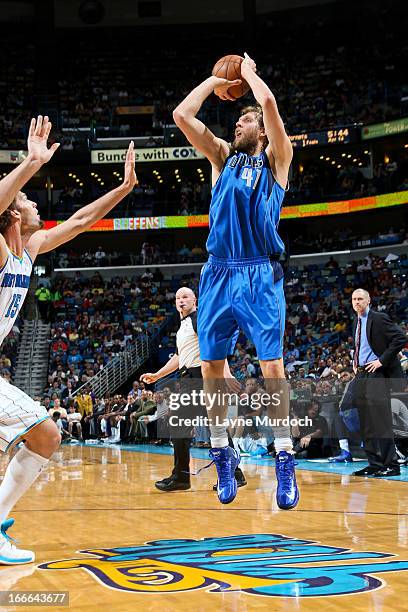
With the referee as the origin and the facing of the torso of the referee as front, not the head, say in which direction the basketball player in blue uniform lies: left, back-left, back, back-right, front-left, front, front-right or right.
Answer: front-left

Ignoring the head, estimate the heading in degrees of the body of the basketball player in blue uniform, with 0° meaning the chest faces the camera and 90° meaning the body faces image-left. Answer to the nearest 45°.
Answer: approximately 0°

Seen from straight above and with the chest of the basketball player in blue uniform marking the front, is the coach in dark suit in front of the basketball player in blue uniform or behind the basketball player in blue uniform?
behind

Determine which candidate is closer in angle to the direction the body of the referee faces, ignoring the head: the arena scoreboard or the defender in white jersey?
the defender in white jersey

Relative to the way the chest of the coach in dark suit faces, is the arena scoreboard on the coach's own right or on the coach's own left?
on the coach's own right

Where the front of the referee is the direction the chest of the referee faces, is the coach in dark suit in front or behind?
behind

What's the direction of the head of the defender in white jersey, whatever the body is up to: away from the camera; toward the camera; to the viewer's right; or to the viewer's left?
to the viewer's right
